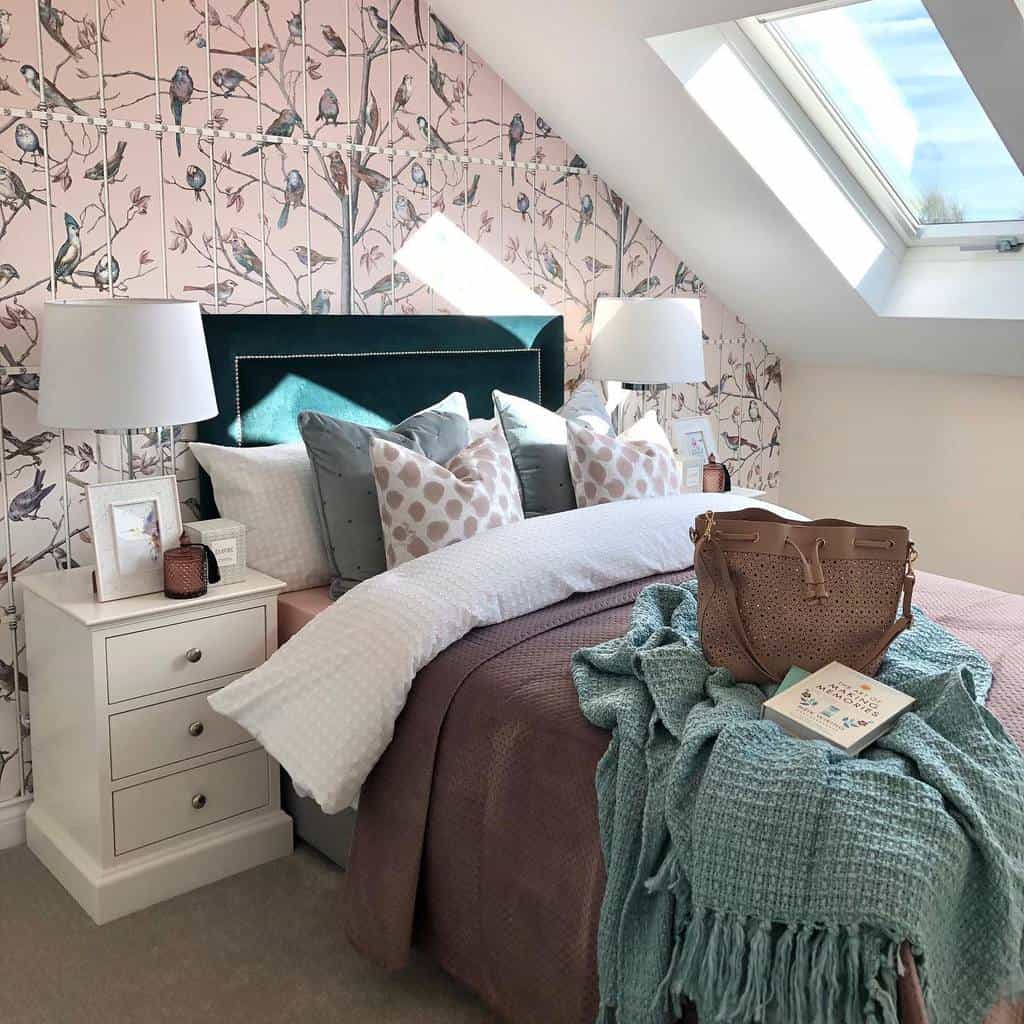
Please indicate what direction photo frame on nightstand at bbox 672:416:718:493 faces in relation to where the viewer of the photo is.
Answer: facing the viewer

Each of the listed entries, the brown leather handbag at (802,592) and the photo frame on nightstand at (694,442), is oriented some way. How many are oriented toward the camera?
2

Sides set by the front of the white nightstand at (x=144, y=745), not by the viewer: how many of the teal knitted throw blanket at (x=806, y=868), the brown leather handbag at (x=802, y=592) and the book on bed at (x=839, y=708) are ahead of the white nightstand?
3

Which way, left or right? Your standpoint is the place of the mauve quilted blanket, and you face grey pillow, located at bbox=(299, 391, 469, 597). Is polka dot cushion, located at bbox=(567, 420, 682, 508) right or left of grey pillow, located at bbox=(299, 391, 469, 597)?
right

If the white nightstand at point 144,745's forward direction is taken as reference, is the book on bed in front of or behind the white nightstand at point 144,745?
in front

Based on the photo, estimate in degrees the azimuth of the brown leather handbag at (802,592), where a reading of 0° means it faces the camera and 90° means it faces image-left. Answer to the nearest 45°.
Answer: approximately 0°

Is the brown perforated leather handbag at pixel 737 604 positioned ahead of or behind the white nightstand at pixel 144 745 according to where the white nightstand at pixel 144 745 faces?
ahead
